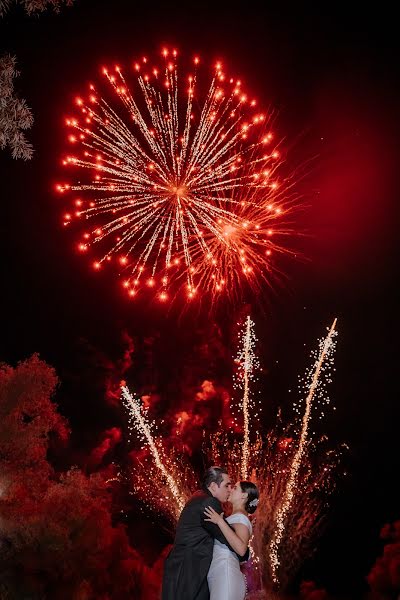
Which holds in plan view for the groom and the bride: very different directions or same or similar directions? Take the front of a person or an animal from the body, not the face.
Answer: very different directions

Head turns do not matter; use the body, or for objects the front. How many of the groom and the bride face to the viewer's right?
1

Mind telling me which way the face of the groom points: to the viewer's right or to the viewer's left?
to the viewer's right

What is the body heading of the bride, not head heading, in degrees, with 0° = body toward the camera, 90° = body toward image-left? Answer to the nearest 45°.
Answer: approximately 90°

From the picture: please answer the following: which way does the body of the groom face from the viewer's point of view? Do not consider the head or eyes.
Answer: to the viewer's right
